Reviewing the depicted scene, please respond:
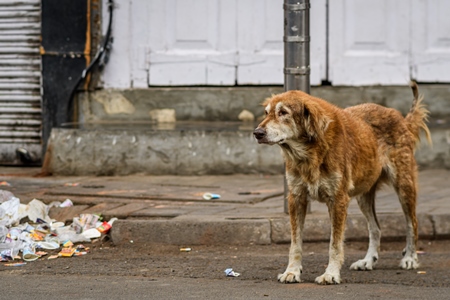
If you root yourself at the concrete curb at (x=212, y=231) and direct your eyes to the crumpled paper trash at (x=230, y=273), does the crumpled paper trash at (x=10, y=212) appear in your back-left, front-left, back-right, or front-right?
back-right

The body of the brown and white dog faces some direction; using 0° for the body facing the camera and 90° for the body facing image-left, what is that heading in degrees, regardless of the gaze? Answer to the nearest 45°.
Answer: approximately 45°

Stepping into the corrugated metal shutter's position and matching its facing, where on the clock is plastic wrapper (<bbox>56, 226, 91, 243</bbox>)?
The plastic wrapper is roughly at 12 o'clock from the corrugated metal shutter.

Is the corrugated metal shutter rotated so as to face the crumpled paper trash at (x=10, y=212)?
yes

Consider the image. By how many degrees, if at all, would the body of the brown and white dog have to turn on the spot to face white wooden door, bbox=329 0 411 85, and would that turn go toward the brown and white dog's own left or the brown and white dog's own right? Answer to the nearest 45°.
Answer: approximately 135° to the brown and white dog's own right

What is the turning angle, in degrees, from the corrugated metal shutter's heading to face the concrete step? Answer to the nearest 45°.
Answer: approximately 45° to its left

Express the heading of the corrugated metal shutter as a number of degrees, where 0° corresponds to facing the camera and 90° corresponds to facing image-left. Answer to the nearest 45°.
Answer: approximately 0°

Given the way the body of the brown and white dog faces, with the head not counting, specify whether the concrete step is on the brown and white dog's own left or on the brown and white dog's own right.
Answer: on the brown and white dog's own right

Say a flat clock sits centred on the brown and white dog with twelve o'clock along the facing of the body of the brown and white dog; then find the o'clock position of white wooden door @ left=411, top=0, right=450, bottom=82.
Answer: The white wooden door is roughly at 5 o'clock from the brown and white dog.

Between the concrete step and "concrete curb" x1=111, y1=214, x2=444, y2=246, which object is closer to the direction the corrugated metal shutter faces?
the concrete curb
